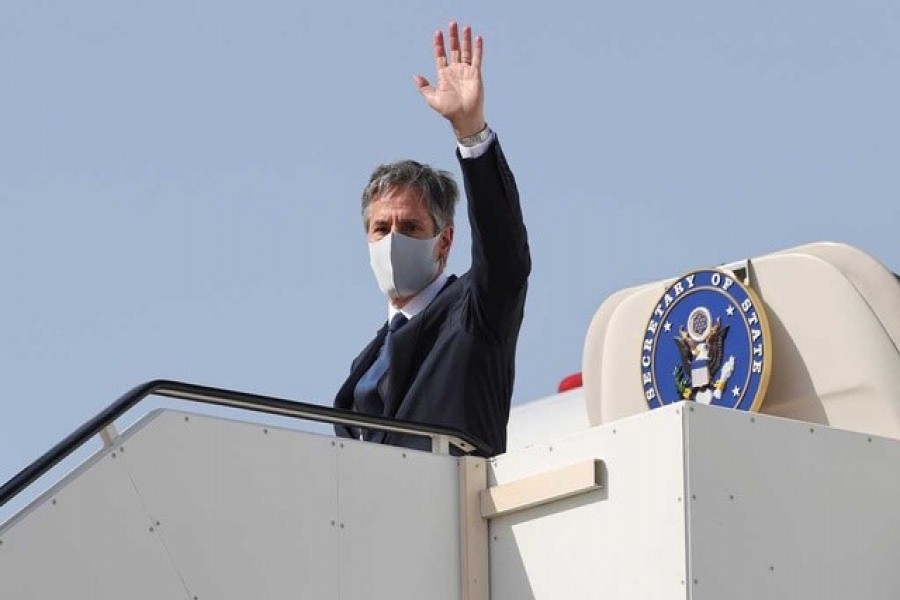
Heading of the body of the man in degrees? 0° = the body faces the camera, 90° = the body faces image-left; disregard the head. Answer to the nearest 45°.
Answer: approximately 45°
